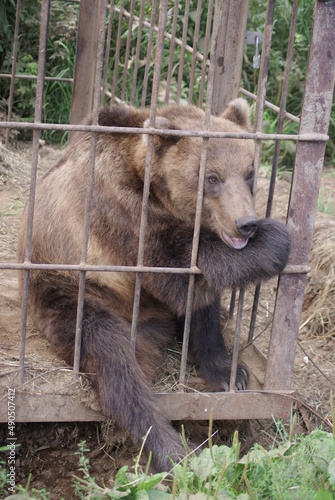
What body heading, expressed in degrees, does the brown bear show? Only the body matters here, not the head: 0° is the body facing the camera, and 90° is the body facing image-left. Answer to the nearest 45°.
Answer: approximately 315°
